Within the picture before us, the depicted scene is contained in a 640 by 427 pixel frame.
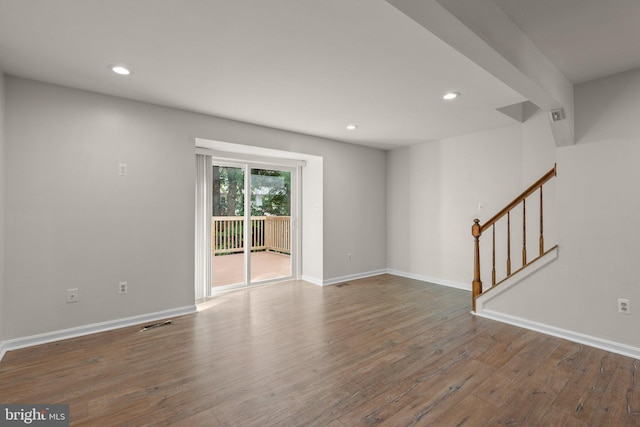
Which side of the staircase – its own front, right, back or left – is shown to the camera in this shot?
left
